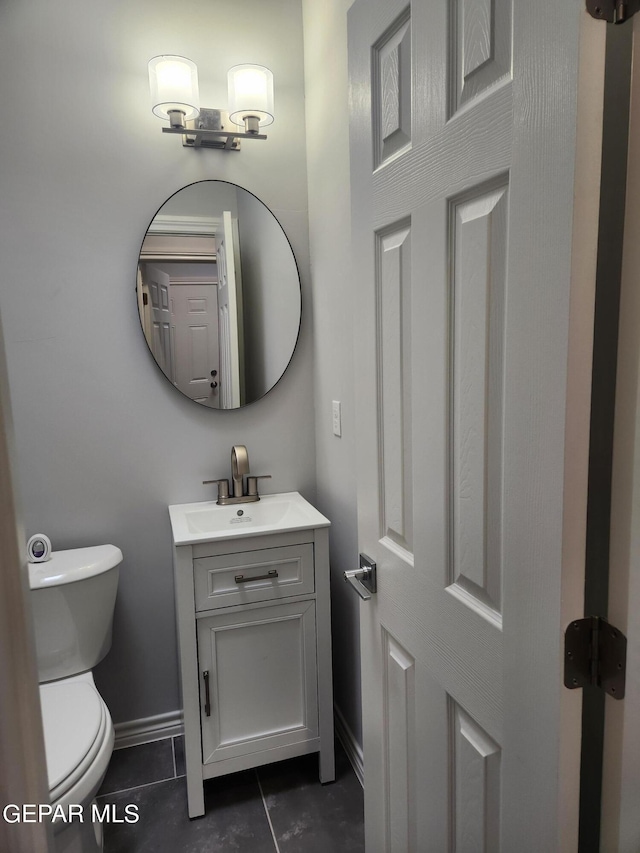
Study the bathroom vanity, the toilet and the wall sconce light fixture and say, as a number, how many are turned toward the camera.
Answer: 3

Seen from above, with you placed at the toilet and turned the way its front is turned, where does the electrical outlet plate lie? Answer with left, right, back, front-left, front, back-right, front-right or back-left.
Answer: left

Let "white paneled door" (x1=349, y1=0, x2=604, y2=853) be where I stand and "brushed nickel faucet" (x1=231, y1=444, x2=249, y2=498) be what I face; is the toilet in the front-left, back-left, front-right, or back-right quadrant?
front-left

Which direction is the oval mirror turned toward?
toward the camera

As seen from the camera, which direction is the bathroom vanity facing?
toward the camera

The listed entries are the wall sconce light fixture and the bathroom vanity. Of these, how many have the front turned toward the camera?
2

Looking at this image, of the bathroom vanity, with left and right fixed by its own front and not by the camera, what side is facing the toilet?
right

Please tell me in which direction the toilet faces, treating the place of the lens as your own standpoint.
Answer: facing the viewer

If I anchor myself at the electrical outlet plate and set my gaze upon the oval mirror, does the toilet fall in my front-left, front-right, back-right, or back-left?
front-left

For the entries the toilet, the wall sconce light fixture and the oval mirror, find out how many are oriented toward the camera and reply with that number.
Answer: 3
